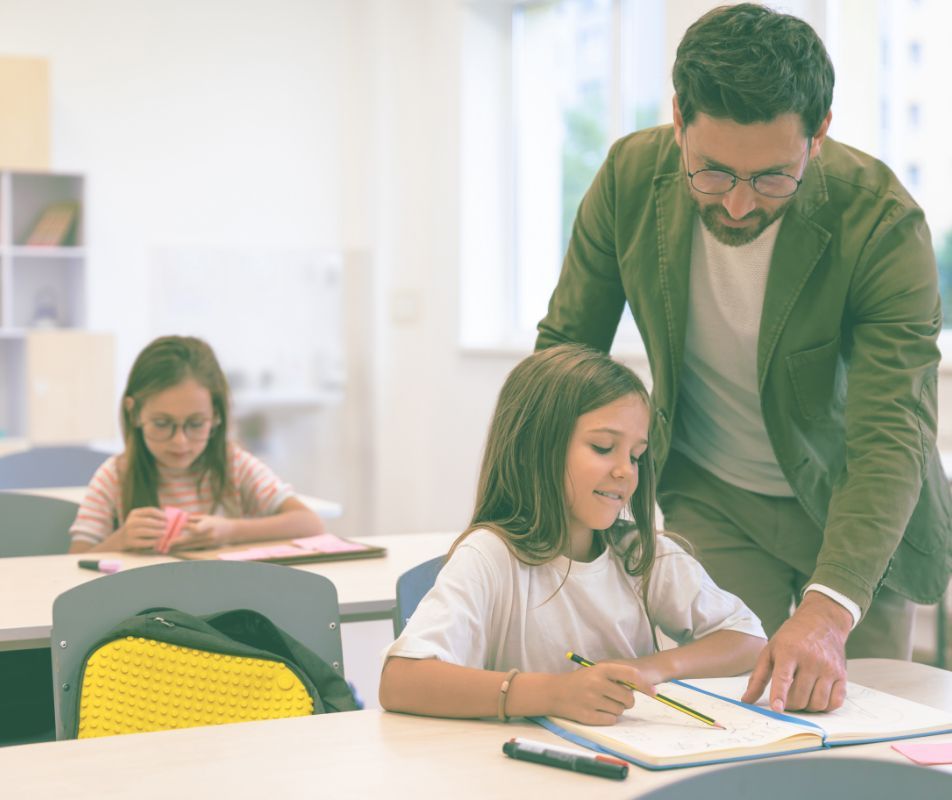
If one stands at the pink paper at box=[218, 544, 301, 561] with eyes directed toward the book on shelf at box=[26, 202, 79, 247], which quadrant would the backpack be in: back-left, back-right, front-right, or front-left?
back-left

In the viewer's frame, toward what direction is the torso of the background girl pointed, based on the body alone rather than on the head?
toward the camera

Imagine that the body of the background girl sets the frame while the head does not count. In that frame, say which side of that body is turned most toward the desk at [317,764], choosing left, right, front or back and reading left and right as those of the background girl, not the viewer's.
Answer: front

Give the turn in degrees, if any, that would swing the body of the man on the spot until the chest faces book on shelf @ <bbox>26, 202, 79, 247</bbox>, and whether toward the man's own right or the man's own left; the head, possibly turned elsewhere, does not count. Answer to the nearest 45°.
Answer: approximately 135° to the man's own right

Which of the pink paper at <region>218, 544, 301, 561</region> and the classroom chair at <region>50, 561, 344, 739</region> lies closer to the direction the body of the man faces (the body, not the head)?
the classroom chair

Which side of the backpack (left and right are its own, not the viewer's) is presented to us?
front

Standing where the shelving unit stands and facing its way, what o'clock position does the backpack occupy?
The backpack is roughly at 12 o'clock from the shelving unit.

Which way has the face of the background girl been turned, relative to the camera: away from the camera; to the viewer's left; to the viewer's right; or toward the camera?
toward the camera

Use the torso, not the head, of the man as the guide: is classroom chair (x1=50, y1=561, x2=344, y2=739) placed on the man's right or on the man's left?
on the man's right

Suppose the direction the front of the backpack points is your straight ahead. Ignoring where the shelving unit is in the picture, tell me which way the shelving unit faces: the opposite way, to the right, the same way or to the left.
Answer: the same way

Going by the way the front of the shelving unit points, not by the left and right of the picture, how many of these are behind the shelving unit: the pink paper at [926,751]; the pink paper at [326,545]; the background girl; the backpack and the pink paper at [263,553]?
0
